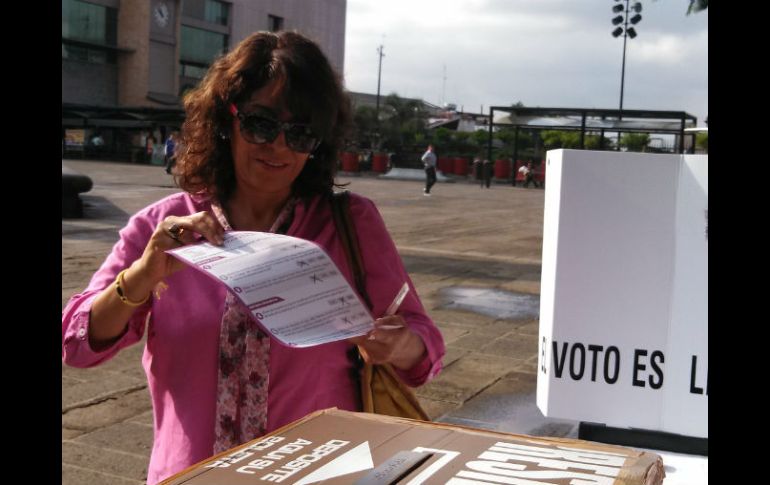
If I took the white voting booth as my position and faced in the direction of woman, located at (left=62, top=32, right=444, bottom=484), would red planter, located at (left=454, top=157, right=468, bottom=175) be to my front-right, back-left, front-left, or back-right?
back-right

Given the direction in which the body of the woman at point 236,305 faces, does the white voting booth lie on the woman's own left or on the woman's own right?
on the woman's own left

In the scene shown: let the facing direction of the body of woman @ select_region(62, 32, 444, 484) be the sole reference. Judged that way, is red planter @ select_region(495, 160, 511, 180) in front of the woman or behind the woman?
behind

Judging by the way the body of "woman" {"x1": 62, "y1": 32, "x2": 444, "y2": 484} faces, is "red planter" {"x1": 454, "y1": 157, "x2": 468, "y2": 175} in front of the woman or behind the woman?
behind

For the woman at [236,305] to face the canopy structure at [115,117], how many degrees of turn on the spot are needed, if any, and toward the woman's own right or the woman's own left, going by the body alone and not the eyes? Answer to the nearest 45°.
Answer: approximately 180°

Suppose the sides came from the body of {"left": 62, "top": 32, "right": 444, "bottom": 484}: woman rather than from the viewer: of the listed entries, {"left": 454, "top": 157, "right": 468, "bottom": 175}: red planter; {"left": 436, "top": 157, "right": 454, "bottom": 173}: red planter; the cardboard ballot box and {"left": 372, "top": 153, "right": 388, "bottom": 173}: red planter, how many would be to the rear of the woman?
3

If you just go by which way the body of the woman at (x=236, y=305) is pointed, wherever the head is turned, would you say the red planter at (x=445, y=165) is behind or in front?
behind

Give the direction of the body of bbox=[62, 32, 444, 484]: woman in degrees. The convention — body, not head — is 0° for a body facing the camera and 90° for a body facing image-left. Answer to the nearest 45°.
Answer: approximately 0°

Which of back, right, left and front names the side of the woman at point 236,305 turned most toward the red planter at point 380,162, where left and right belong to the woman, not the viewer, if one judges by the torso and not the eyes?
back

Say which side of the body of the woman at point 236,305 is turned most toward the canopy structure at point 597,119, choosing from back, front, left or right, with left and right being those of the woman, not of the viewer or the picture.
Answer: back

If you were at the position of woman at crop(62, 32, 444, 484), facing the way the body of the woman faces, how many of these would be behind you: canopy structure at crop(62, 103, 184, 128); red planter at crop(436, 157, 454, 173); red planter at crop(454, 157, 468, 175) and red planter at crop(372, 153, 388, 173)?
4

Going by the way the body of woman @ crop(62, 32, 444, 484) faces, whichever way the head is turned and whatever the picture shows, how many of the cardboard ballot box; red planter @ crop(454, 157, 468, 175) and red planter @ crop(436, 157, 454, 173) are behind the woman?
2
